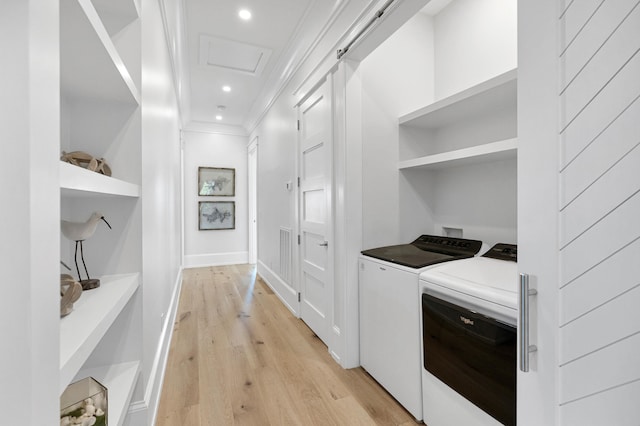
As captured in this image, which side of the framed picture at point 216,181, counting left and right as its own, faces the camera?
front

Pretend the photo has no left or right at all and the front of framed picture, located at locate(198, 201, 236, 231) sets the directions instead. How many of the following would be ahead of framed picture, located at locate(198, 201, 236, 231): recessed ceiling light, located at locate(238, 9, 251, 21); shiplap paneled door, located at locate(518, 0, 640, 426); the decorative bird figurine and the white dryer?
4

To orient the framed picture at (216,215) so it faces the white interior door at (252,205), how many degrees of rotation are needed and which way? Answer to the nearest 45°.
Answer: approximately 90° to its left

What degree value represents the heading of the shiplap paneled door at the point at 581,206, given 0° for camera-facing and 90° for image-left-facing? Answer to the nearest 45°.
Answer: approximately 45°

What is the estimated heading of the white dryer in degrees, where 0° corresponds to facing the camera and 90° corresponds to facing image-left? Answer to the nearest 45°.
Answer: approximately 45°

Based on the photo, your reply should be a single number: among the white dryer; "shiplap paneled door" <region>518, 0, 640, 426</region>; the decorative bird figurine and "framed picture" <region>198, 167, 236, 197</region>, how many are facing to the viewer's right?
1

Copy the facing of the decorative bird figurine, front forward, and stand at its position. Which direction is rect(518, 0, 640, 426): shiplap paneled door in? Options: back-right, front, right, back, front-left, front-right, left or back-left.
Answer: front-right

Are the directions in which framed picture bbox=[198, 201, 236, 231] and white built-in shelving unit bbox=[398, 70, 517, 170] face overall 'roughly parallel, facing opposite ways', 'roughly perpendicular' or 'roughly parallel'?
roughly perpendicular

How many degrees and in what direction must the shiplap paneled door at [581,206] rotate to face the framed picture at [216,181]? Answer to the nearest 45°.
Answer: approximately 45° to its right
